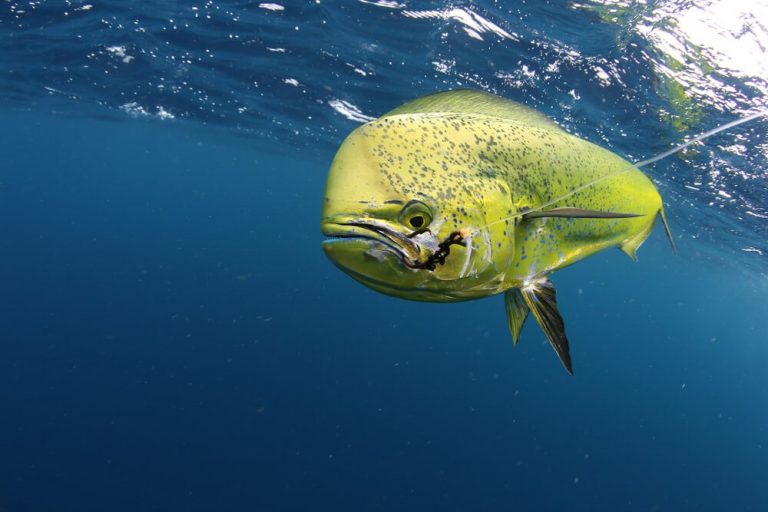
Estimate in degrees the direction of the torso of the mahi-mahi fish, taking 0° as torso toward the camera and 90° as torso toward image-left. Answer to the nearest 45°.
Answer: approximately 45°
